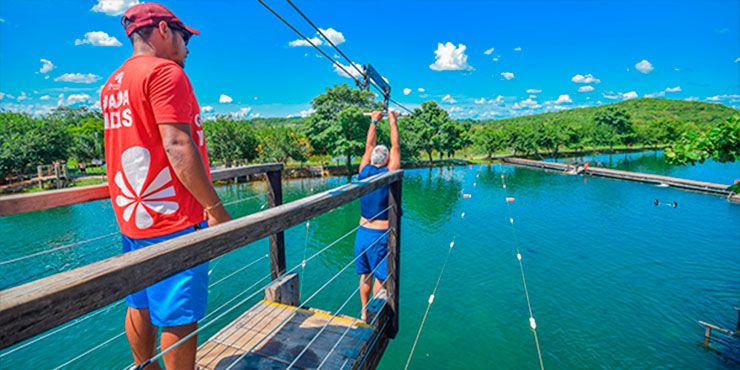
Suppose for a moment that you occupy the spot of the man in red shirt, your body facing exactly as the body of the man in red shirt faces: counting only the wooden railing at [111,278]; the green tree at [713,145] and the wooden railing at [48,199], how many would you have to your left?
1

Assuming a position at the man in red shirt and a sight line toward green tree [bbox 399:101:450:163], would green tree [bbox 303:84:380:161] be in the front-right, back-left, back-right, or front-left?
front-left

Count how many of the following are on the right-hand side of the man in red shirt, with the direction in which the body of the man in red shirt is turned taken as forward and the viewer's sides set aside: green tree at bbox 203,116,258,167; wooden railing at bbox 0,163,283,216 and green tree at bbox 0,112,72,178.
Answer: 0

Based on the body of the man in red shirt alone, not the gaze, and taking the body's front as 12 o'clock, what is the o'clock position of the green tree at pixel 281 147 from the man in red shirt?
The green tree is roughly at 11 o'clock from the man in red shirt.

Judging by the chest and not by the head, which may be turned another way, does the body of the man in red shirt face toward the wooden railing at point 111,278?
no

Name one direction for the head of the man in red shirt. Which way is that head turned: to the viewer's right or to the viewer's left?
to the viewer's right

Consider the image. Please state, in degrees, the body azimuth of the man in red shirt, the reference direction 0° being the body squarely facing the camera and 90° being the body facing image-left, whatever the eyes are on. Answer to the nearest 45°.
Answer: approximately 225°

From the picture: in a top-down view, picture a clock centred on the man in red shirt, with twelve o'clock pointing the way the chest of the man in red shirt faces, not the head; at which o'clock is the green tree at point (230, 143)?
The green tree is roughly at 11 o'clock from the man in red shirt.

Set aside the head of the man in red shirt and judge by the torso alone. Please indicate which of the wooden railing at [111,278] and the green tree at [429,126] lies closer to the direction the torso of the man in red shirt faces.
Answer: the green tree
